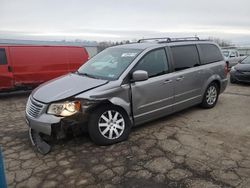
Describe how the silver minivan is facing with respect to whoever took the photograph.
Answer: facing the viewer and to the left of the viewer
